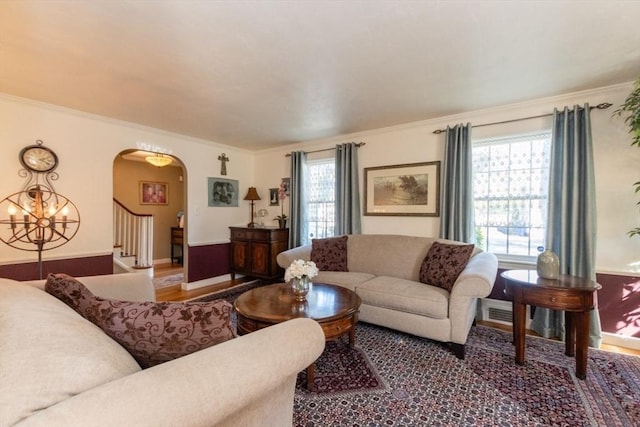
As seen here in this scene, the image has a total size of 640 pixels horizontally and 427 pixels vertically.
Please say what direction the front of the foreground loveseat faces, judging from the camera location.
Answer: facing away from the viewer and to the right of the viewer

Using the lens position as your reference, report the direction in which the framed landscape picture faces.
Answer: facing the viewer and to the left of the viewer

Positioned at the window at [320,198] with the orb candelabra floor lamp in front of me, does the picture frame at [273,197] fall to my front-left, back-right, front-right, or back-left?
front-right

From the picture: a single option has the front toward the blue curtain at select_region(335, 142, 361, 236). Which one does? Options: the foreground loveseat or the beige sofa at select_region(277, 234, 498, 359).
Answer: the foreground loveseat

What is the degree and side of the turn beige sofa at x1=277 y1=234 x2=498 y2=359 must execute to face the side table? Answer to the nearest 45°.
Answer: approximately 135° to its left

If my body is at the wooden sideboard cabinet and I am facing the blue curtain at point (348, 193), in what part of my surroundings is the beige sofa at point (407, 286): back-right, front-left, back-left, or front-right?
front-right

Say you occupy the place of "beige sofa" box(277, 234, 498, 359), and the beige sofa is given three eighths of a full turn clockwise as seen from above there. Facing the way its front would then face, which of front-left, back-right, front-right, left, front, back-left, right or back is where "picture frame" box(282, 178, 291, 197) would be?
front-left

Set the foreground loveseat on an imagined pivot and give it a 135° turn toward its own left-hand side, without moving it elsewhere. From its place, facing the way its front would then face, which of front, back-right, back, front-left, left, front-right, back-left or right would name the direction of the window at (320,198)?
back-right

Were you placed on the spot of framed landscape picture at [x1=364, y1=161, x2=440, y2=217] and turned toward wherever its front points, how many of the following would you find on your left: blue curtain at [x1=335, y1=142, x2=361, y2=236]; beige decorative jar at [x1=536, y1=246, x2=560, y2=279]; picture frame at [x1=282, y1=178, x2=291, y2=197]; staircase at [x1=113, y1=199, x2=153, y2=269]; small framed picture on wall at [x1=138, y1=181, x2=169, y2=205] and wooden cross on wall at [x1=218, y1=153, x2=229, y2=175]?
1

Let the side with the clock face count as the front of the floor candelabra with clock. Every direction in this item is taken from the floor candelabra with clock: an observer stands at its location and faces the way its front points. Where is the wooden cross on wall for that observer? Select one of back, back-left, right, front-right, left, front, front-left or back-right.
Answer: left

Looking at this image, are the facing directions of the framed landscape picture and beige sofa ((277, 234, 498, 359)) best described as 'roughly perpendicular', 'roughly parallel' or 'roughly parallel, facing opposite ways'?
roughly parallel
